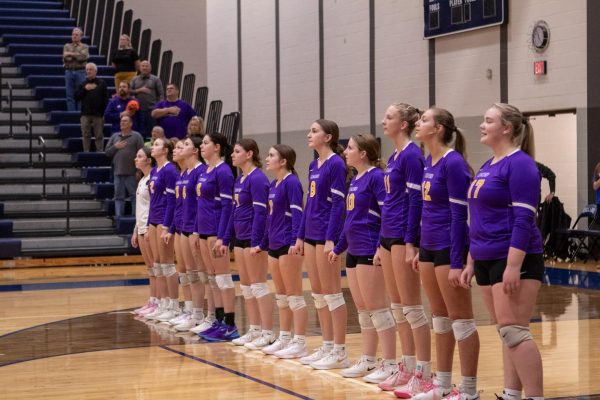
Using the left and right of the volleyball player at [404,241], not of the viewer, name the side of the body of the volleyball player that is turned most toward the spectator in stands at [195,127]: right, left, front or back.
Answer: right

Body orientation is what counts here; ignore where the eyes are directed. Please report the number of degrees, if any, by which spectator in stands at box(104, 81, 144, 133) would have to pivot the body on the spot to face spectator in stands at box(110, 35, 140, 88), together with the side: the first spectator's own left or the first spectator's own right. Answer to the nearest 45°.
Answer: approximately 180°

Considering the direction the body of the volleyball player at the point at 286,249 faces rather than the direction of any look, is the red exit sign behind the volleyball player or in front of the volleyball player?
behind

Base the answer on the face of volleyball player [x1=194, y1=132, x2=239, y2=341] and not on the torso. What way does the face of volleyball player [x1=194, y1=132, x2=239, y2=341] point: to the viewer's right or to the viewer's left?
to the viewer's left

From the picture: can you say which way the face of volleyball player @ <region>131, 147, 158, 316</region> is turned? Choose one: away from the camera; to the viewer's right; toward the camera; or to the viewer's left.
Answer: to the viewer's left

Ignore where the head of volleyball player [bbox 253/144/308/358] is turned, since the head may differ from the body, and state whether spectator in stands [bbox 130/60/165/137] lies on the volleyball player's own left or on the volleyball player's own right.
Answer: on the volleyball player's own right

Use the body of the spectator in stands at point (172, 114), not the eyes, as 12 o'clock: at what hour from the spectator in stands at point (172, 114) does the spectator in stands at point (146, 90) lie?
the spectator in stands at point (146, 90) is roughly at 5 o'clock from the spectator in stands at point (172, 114).

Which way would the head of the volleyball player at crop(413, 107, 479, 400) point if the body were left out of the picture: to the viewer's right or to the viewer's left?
to the viewer's left

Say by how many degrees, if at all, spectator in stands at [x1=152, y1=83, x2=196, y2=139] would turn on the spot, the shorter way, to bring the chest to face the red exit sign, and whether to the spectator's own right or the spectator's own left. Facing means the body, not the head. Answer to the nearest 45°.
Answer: approximately 45° to the spectator's own left

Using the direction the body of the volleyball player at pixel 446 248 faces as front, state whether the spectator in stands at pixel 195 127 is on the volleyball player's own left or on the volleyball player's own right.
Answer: on the volleyball player's own right
